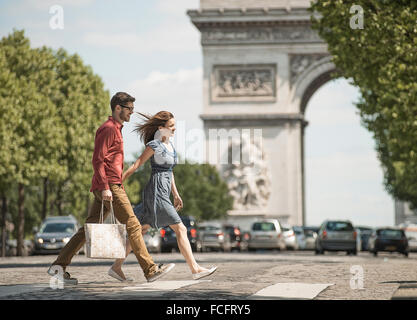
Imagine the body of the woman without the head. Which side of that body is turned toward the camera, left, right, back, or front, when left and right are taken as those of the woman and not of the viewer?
right

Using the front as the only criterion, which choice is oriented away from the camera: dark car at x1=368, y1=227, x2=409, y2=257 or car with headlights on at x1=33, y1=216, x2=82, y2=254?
the dark car

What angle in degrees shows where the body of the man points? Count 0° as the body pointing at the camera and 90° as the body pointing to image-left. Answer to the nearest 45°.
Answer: approximately 270°

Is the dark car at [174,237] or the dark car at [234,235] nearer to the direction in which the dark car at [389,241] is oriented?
the dark car at [234,235]

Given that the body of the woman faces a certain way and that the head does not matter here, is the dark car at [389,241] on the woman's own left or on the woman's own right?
on the woman's own left

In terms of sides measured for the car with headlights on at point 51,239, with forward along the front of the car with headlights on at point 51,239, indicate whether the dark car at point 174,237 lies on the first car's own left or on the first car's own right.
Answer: on the first car's own left

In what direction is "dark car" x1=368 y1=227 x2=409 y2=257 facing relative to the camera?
away from the camera
